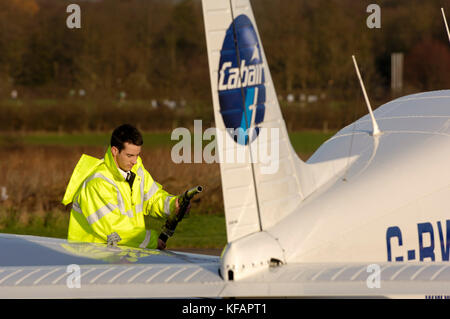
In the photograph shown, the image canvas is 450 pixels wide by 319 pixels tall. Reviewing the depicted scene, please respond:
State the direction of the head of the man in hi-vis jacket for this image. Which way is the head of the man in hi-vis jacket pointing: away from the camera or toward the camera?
toward the camera

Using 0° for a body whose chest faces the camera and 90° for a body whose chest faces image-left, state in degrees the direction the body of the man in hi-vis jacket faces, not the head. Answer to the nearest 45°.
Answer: approximately 315°

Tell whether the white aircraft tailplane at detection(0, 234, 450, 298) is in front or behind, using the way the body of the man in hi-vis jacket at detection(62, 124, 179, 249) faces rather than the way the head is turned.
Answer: in front
